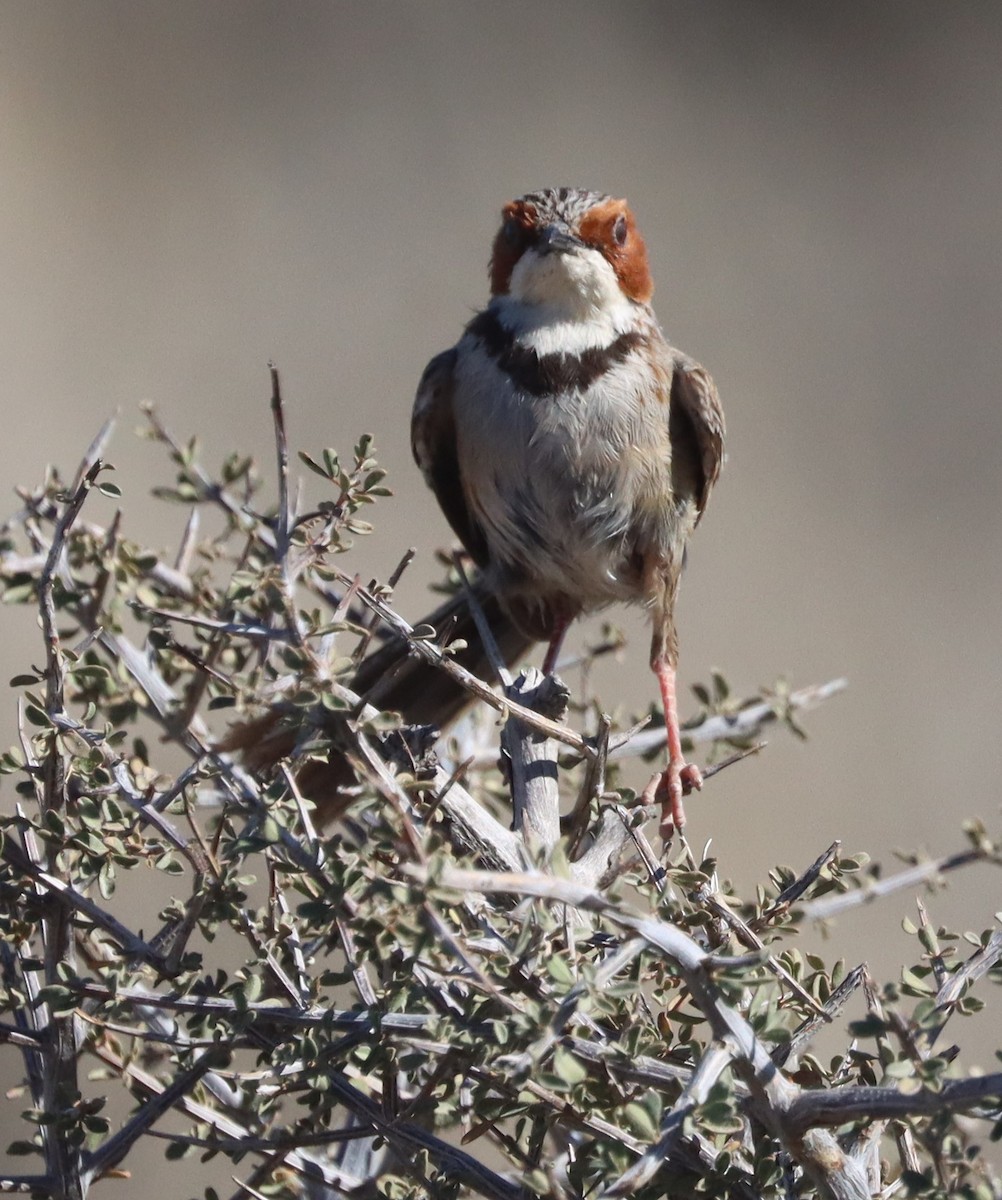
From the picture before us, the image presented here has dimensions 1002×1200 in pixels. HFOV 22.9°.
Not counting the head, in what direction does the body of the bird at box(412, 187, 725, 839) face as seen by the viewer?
toward the camera
